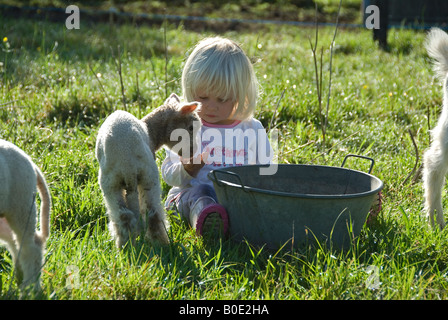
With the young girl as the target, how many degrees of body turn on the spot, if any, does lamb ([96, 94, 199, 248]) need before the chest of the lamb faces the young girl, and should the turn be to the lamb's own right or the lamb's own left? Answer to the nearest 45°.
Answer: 0° — it already faces them

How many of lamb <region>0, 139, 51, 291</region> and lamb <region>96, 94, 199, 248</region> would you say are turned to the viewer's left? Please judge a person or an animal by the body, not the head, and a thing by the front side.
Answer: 1

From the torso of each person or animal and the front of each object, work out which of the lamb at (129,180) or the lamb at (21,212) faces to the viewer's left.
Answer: the lamb at (21,212)

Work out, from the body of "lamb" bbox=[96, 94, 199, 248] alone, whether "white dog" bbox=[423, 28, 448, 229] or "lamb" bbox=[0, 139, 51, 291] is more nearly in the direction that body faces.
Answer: the white dog

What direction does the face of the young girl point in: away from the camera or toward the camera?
toward the camera

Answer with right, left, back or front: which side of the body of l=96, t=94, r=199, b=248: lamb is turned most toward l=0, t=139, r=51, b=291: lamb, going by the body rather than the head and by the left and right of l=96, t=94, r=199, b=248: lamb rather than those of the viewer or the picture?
back

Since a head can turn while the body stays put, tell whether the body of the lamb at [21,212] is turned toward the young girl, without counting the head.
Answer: no

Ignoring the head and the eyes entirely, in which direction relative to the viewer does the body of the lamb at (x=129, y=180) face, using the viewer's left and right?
facing away from the viewer and to the right of the viewer

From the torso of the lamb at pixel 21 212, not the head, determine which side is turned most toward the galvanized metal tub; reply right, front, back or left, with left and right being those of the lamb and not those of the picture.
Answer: back

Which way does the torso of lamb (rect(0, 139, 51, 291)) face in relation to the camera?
to the viewer's left

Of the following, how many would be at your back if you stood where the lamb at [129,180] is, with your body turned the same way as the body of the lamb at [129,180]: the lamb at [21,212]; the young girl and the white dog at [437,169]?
1

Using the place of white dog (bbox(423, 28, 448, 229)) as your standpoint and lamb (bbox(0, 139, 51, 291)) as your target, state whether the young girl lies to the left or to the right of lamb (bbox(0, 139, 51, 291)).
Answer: right

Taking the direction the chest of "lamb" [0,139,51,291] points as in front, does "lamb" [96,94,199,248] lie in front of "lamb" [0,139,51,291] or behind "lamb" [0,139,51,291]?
behind

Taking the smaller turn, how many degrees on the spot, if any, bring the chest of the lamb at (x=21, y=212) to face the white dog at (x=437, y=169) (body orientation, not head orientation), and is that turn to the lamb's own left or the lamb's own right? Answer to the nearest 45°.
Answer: approximately 180°
